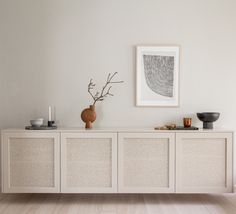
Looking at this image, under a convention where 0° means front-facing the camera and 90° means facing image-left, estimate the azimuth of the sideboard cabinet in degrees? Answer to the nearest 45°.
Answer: approximately 0°

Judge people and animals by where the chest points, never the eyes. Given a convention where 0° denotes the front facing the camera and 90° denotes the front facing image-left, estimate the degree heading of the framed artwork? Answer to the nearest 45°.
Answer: approximately 0°

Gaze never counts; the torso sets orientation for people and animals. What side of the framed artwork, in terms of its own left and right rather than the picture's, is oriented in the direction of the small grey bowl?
right

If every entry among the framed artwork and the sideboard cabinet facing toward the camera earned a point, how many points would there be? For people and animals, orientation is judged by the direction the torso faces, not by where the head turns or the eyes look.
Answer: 2

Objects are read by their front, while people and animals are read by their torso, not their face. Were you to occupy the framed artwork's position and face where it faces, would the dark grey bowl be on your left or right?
on your left
